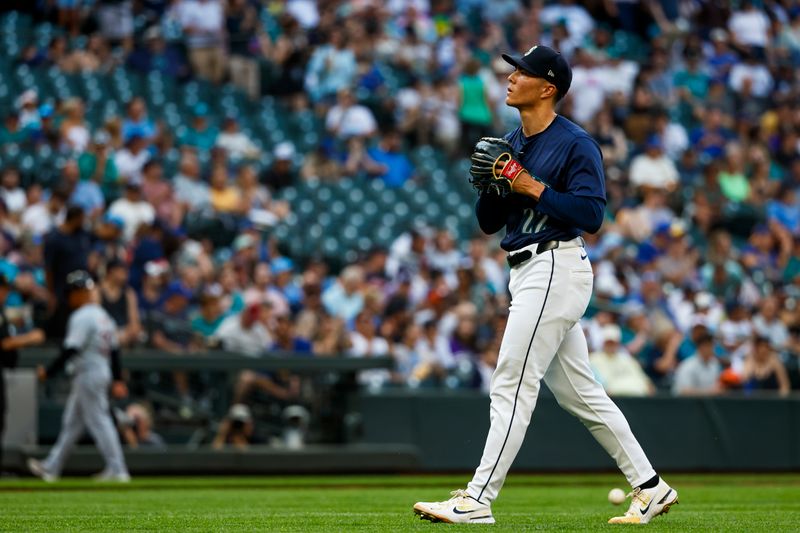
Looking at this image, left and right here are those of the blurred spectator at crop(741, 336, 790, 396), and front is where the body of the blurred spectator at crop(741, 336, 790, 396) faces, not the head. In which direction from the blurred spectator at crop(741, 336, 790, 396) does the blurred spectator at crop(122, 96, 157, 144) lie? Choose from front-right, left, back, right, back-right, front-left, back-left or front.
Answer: right

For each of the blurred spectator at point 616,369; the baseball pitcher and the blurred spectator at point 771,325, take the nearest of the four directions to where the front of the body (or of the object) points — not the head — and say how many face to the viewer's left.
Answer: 1

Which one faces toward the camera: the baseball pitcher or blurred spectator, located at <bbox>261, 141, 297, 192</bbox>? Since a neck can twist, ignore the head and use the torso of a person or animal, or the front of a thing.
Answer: the blurred spectator

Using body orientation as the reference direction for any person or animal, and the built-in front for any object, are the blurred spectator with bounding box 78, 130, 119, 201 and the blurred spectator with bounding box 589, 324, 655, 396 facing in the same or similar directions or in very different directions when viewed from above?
same or similar directions

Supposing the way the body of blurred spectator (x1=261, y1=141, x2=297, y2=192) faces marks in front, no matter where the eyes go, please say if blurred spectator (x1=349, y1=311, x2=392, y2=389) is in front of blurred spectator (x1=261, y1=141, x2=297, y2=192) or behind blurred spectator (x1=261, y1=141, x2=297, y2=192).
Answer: in front

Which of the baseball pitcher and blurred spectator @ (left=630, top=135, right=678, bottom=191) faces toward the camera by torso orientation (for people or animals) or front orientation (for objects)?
the blurred spectator

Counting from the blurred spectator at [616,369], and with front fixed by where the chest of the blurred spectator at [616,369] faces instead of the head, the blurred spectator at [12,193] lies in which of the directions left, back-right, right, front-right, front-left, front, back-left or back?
right

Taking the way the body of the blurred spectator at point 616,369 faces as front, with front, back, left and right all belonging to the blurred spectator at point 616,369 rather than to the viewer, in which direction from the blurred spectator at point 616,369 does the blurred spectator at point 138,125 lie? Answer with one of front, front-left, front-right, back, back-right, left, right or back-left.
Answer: right

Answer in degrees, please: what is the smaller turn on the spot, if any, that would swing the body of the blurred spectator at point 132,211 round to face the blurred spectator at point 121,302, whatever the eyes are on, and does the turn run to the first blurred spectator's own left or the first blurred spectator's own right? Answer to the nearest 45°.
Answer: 0° — they already face them

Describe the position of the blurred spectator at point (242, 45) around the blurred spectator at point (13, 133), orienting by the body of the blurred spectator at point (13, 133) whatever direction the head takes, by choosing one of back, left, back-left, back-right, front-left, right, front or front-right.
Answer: back-left

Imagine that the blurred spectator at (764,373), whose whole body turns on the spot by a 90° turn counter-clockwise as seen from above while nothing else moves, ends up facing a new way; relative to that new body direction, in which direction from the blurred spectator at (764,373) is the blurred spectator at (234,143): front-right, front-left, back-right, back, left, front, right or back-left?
back

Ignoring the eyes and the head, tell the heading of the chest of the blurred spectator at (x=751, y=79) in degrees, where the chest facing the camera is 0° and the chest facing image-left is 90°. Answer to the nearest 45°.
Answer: approximately 0°

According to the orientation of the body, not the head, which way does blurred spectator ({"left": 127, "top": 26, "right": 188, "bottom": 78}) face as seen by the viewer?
toward the camera

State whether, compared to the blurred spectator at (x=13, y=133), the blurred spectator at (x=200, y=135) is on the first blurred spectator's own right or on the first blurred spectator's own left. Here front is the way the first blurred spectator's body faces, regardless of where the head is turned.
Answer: on the first blurred spectator's own left

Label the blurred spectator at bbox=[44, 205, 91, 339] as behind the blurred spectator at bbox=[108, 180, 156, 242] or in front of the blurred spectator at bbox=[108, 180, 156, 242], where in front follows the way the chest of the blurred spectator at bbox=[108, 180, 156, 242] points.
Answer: in front

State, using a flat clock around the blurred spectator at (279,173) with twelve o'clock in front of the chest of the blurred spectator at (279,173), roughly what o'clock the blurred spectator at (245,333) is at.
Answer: the blurred spectator at (245,333) is roughly at 12 o'clock from the blurred spectator at (279,173).

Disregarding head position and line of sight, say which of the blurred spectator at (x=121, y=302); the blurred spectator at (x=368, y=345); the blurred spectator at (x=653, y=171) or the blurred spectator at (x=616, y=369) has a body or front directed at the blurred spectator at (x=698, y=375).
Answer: the blurred spectator at (x=653, y=171)

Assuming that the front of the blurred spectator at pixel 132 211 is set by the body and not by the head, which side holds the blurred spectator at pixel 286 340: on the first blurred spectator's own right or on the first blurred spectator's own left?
on the first blurred spectator's own left

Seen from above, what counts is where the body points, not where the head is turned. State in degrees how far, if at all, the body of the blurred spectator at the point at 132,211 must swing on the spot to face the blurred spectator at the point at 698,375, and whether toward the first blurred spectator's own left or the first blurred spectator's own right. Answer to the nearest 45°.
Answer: approximately 90° to the first blurred spectator's own left

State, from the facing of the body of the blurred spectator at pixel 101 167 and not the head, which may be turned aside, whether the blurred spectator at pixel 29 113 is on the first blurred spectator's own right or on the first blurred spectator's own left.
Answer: on the first blurred spectator's own right

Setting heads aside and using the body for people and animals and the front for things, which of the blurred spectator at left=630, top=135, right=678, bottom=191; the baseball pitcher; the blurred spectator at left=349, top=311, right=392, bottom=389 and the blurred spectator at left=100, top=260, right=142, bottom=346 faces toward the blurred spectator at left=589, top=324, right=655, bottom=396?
the blurred spectator at left=630, top=135, right=678, bottom=191
